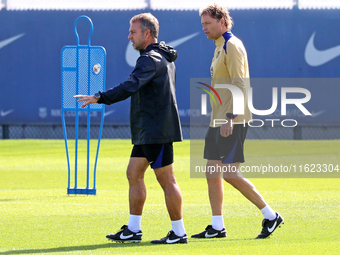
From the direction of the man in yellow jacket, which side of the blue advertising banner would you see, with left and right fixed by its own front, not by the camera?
front

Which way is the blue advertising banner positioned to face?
toward the camera
